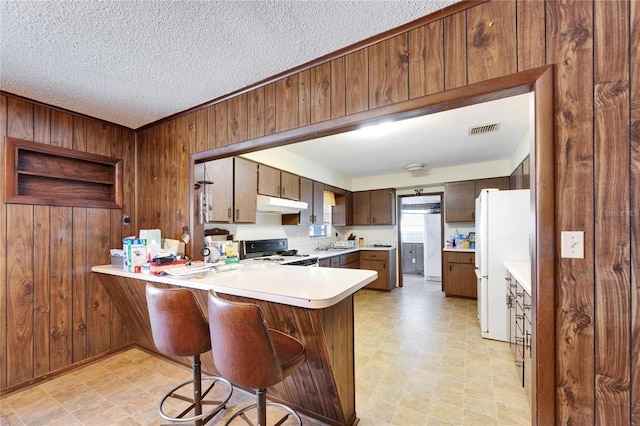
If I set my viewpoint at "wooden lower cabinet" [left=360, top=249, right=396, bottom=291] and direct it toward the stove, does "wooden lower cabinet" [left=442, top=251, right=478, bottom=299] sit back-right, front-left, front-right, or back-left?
back-left

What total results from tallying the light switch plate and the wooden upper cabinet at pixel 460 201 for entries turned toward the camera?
2

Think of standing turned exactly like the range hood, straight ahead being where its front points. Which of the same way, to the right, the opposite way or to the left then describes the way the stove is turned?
the same way

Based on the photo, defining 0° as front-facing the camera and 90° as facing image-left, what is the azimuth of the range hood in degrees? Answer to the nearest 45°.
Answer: approximately 315°

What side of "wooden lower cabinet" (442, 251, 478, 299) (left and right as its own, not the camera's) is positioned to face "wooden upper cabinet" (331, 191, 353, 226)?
right

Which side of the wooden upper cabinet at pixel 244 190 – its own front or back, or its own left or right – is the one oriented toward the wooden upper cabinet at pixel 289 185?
left

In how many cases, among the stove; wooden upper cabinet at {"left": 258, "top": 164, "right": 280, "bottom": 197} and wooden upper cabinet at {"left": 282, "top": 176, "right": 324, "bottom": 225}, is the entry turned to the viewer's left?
0

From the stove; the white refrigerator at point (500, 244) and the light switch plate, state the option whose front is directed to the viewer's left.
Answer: the white refrigerator

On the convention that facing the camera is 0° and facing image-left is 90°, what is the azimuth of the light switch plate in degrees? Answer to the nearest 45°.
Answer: approximately 0°

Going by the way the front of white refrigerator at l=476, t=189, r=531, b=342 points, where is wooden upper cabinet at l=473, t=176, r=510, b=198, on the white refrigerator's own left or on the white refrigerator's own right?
on the white refrigerator's own right

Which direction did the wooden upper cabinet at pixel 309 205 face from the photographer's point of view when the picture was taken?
facing the viewer and to the right of the viewer

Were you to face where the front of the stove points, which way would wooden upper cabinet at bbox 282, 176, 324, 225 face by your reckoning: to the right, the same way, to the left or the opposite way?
the same way

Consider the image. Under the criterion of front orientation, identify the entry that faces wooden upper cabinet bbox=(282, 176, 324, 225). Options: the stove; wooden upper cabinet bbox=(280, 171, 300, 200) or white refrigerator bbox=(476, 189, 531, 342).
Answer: the white refrigerator

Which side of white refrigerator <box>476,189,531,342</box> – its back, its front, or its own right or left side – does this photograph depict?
left

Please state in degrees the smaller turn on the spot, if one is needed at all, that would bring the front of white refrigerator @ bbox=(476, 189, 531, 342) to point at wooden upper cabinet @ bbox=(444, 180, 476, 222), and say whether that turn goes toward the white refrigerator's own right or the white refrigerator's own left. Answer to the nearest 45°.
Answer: approximately 90° to the white refrigerator's own right

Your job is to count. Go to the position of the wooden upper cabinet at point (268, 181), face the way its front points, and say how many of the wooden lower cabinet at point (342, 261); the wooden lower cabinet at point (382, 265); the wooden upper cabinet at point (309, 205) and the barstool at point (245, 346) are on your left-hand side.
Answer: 3

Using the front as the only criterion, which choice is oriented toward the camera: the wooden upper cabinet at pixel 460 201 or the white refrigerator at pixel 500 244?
the wooden upper cabinet
